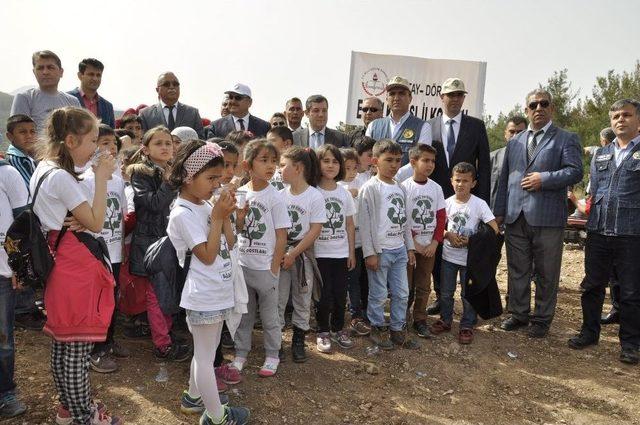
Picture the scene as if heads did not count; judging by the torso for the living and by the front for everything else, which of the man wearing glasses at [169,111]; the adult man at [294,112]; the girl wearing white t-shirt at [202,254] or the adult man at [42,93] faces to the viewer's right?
the girl wearing white t-shirt

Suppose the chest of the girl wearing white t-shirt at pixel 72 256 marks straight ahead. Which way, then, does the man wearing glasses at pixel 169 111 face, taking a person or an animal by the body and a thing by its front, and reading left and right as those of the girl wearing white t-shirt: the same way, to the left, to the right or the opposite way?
to the right

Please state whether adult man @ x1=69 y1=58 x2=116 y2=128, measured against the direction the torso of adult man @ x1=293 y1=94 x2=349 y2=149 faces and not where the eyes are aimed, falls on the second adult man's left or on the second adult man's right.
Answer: on the second adult man's right

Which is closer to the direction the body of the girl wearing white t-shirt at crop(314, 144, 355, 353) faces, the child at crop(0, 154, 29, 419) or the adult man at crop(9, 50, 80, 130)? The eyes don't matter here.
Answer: the child

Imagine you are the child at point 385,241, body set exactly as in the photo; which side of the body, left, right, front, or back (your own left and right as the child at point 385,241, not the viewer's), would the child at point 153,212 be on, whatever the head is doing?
right

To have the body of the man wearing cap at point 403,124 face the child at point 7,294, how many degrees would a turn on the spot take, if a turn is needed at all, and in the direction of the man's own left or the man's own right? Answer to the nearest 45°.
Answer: approximately 45° to the man's own right

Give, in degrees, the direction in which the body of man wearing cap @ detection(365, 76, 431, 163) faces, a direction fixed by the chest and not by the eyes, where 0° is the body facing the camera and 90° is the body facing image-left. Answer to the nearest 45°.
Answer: approximately 0°

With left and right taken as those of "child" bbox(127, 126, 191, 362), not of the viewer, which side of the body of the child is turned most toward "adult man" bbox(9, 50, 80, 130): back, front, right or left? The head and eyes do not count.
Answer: back
